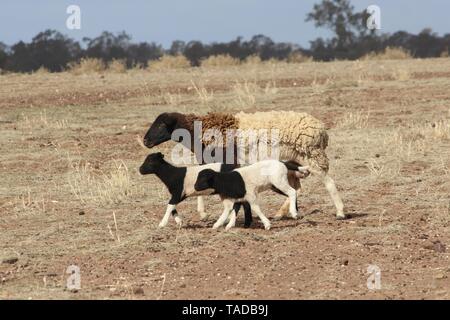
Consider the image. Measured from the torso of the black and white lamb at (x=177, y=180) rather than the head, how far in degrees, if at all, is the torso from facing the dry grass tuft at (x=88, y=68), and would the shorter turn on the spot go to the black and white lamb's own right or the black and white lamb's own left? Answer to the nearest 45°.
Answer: approximately 90° to the black and white lamb's own right

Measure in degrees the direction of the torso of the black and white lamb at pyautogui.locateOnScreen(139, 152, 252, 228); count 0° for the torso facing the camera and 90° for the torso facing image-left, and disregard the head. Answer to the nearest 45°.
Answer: approximately 90°

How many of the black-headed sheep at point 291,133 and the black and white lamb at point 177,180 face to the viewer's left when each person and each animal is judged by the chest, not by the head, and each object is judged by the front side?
2

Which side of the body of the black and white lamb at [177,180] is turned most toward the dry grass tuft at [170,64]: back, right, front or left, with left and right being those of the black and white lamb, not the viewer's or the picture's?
right

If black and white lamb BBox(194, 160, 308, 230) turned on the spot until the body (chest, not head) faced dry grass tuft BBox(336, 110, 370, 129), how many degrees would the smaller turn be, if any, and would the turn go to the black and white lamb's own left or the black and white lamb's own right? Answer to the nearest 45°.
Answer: approximately 90° to the black and white lamb's own right

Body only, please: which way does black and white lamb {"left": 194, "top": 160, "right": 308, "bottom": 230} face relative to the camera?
to the viewer's left

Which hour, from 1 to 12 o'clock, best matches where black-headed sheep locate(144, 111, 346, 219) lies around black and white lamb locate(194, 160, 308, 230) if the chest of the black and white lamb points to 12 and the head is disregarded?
The black-headed sheep is roughly at 4 o'clock from the black and white lamb.

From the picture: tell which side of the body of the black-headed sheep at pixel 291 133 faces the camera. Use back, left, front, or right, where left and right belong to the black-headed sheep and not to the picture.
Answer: left

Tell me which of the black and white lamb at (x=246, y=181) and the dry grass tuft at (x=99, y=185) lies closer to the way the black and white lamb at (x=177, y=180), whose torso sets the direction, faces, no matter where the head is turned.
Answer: the dry grass tuft
